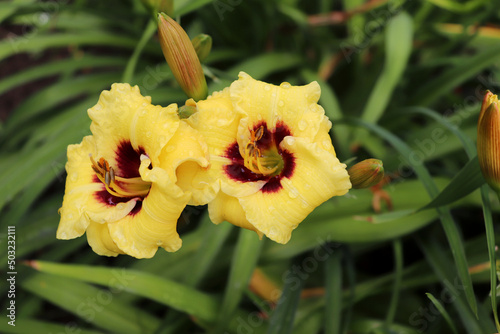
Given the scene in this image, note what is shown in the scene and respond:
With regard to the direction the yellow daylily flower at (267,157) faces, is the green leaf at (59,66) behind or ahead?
behind

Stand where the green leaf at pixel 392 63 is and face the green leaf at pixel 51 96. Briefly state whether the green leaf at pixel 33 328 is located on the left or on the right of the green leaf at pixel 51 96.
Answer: left

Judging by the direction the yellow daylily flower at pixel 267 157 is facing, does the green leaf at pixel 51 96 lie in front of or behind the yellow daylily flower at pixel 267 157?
behind

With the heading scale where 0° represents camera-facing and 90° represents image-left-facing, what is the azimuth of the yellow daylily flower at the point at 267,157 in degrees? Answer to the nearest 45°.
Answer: approximately 0°
